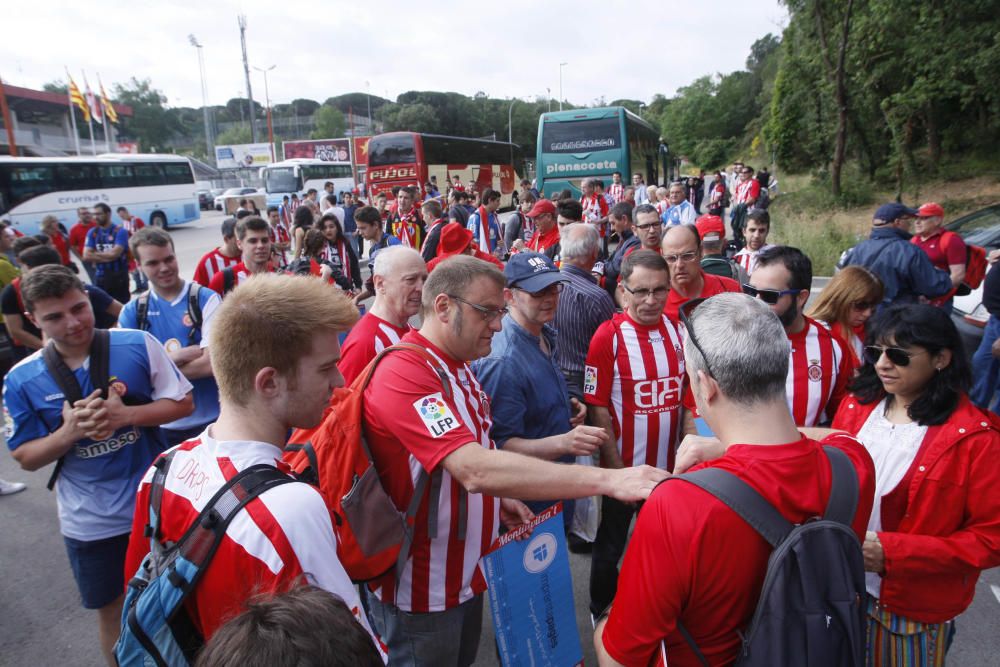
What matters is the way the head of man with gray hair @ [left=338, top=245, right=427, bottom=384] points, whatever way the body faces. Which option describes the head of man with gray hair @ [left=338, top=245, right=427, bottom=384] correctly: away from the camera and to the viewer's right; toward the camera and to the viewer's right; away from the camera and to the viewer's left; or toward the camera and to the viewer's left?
toward the camera and to the viewer's right

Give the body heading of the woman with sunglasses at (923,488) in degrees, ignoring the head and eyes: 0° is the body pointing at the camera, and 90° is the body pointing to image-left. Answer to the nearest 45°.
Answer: approximately 45°

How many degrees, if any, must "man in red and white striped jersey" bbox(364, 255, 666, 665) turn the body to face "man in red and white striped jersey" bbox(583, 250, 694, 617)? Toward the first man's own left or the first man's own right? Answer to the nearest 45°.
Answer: approximately 45° to the first man's own left

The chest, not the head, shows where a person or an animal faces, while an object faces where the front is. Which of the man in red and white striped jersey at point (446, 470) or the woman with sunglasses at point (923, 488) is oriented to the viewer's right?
the man in red and white striped jersey

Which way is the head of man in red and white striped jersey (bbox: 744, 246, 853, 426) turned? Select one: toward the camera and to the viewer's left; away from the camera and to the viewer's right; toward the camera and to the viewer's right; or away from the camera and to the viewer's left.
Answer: toward the camera and to the viewer's left

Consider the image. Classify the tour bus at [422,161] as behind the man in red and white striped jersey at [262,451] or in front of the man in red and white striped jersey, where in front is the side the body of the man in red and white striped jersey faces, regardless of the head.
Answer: in front

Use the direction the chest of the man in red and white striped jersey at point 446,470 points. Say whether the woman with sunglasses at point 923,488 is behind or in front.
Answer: in front

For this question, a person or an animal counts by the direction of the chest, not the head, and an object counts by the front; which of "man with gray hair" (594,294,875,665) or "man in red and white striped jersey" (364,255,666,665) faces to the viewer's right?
the man in red and white striped jersey

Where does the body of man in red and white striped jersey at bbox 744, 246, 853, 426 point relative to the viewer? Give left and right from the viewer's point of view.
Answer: facing the viewer and to the left of the viewer

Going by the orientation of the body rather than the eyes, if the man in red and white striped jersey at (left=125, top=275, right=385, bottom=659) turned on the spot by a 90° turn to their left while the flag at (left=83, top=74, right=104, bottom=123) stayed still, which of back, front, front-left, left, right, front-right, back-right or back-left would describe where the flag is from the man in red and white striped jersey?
front-right
